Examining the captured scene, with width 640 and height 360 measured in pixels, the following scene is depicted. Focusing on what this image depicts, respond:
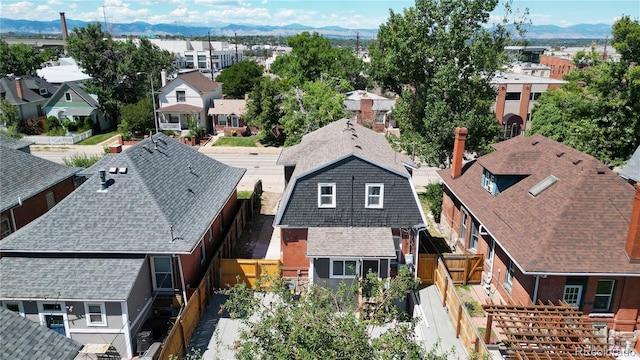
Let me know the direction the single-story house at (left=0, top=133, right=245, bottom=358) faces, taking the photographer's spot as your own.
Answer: facing away from the viewer and to the right of the viewer

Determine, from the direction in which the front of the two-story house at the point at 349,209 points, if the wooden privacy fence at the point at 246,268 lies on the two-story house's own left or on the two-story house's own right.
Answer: on the two-story house's own left

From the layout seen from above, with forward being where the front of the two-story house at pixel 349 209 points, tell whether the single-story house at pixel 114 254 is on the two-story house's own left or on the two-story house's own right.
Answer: on the two-story house's own left

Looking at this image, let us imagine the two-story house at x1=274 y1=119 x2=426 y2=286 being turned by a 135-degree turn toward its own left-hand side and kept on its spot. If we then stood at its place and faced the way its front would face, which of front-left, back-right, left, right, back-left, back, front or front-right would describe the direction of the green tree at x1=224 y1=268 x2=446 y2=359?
front-left

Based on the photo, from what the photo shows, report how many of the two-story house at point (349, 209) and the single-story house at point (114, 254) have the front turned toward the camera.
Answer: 0

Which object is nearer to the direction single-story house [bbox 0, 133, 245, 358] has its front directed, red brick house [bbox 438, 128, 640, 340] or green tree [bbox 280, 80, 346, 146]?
the green tree

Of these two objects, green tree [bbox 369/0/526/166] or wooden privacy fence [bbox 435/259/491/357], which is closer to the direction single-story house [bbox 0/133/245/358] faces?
the green tree

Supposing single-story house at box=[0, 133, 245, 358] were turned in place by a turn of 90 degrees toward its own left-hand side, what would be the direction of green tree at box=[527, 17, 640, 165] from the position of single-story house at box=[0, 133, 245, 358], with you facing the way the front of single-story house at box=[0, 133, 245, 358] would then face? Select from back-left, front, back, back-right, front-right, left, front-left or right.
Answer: back-right

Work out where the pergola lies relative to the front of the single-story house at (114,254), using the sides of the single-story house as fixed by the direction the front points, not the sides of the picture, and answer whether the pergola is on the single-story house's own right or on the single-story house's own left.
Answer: on the single-story house's own right

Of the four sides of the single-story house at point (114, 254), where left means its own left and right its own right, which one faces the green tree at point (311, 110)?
front

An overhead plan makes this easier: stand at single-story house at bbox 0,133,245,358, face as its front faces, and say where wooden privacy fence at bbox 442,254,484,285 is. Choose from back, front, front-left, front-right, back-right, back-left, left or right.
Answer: front-right

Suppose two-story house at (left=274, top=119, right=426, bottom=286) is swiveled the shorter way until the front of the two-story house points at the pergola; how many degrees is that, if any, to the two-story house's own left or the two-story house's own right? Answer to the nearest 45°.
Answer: approximately 135° to the two-story house's own right

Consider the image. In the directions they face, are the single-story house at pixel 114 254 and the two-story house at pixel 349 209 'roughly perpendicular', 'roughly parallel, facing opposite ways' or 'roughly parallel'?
roughly parallel

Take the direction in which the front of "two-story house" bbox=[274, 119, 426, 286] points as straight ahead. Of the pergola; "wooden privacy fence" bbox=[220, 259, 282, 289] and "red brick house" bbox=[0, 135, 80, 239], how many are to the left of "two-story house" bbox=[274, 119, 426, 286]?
2

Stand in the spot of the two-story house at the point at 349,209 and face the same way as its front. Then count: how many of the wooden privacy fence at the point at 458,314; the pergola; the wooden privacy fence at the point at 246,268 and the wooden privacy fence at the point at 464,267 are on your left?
1

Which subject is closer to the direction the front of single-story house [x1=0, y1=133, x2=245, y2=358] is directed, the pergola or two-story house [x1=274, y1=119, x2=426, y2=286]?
the two-story house

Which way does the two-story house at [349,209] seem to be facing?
away from the camera
